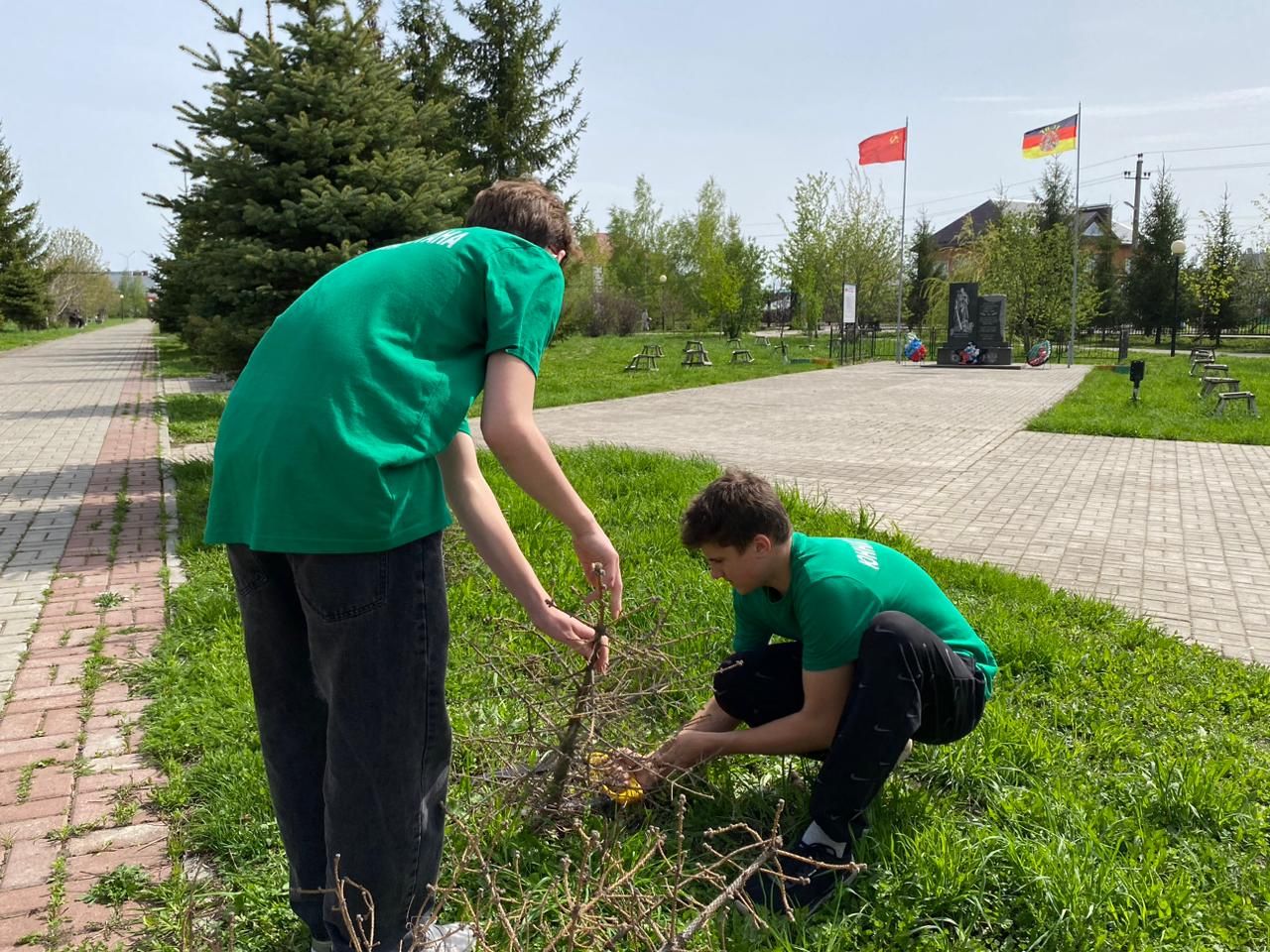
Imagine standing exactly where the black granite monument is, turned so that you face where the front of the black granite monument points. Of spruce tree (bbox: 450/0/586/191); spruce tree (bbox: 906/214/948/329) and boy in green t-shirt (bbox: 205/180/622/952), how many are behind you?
1

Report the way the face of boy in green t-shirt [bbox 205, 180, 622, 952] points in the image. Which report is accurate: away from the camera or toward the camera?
away from the camera

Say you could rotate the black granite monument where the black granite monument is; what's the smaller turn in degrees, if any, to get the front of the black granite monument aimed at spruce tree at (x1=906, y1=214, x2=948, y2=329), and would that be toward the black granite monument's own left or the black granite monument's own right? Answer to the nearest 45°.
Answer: approximately 180°

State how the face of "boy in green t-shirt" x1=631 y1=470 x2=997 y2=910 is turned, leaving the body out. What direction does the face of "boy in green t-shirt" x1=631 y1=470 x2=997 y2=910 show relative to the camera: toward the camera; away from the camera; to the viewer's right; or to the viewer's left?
to the viewer's left

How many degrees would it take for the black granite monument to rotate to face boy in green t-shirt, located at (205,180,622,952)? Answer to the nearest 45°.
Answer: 0° — it already faces them

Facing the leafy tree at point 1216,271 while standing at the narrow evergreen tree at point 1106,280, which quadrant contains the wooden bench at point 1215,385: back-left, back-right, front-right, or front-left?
front-right

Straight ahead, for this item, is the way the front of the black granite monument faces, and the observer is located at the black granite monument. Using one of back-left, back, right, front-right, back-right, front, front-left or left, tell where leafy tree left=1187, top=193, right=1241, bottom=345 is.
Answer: back-left

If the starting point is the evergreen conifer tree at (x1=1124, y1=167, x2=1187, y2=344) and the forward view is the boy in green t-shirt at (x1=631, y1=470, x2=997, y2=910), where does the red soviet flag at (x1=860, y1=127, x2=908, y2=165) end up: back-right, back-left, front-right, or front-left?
front-right

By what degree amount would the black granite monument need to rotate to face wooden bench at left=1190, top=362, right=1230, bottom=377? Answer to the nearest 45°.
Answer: approximately 45° to its left

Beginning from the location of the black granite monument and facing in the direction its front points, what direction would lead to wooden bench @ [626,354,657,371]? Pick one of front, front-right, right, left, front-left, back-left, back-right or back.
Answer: front-right

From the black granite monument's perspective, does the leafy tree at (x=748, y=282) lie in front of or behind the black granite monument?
behind

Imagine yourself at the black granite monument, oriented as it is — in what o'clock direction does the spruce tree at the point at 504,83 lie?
The spruce tree is roughly at 2 o'clock from the black granite monument.

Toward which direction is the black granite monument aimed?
toward the camera

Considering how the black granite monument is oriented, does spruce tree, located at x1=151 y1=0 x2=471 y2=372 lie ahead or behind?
ahead

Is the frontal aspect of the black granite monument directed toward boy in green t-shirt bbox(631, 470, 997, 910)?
yes

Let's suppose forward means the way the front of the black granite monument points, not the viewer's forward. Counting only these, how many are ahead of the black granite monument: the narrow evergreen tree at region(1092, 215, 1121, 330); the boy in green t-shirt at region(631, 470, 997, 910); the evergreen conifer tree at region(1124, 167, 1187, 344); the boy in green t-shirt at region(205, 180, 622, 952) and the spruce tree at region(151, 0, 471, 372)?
3
